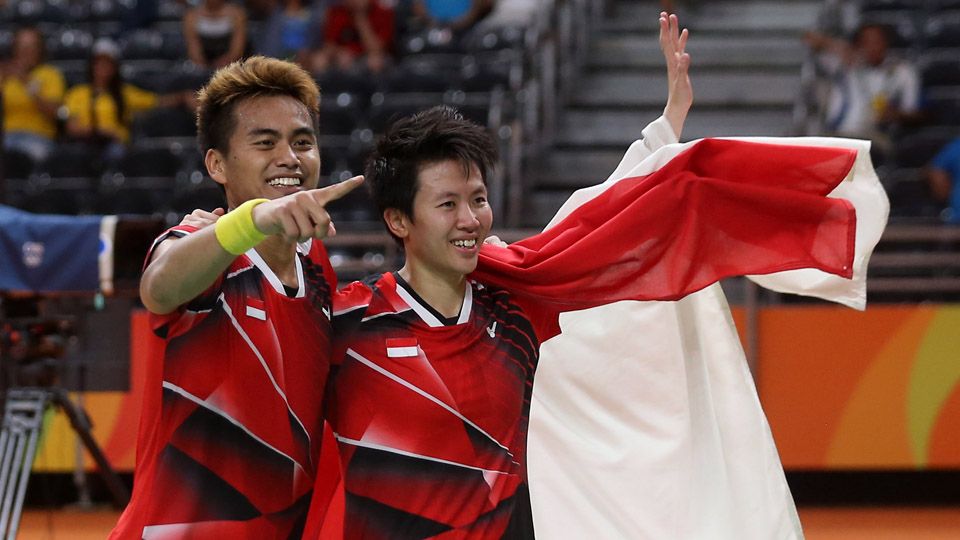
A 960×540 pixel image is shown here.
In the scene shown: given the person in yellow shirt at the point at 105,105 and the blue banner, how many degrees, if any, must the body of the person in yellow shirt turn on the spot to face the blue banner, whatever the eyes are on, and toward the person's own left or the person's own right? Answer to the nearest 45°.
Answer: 0° — they already face it

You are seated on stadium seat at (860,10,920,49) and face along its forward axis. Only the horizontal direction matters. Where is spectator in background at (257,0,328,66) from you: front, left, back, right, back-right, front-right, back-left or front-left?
right

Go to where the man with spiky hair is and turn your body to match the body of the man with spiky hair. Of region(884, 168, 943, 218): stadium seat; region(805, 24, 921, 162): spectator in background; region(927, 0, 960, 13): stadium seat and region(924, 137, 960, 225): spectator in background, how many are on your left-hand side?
4

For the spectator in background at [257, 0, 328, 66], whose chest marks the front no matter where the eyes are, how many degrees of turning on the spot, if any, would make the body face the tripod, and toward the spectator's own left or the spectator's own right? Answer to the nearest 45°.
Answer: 0° — they already face it

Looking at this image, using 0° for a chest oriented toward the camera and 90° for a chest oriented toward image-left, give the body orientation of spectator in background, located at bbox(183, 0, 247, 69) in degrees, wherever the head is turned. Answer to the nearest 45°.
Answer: approximately 0°

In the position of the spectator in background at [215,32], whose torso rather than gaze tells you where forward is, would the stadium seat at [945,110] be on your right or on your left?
on your left

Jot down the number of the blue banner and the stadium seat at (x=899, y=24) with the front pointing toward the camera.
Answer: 2

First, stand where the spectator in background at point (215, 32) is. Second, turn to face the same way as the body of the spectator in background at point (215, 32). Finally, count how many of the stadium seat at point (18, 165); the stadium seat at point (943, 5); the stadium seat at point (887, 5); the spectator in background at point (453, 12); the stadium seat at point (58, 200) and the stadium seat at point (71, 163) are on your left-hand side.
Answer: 3
